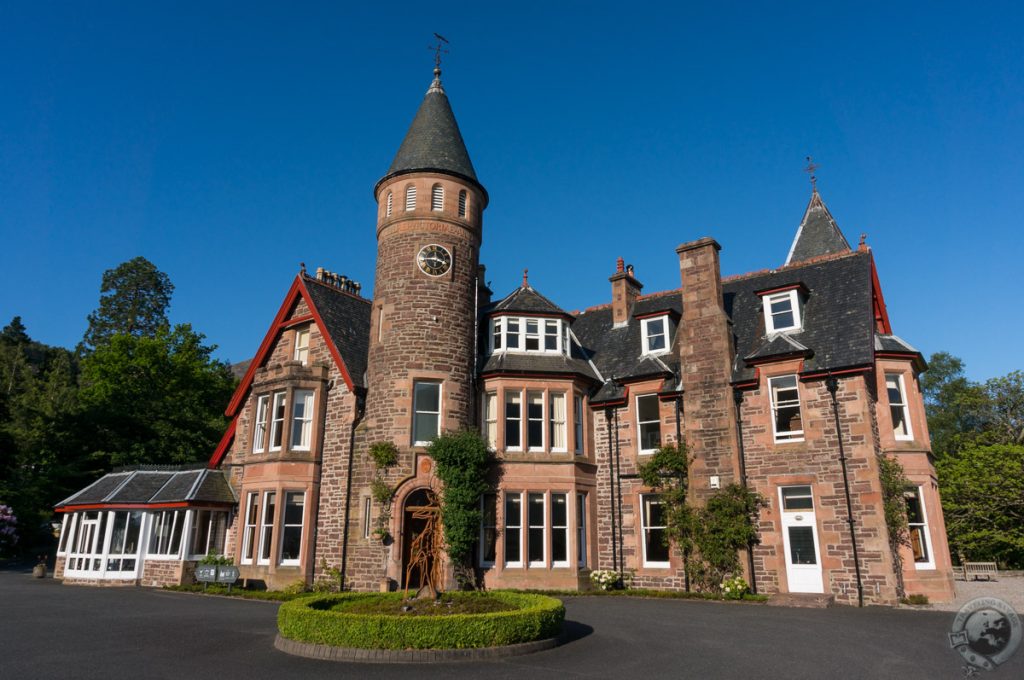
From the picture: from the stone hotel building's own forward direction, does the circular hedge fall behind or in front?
in front

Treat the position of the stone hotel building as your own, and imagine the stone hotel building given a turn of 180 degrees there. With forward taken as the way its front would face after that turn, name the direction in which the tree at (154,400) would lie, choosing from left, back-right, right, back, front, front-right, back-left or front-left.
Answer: front-left

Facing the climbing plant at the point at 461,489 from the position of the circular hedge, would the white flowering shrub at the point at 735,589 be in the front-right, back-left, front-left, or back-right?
front-right

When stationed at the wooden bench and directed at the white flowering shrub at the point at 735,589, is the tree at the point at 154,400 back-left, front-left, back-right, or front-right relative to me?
front-right

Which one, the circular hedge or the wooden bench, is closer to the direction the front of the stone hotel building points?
the circular hedge

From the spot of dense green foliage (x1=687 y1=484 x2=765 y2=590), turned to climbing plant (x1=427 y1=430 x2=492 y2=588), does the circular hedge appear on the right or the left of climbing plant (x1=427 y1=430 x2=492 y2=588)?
left

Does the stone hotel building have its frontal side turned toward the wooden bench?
no

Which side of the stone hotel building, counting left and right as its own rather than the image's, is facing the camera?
front

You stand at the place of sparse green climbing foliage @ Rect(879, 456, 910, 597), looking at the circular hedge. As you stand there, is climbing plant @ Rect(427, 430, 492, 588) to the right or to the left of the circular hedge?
right

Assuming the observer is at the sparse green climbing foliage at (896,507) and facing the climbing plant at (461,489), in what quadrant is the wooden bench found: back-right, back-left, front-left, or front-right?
back-right
